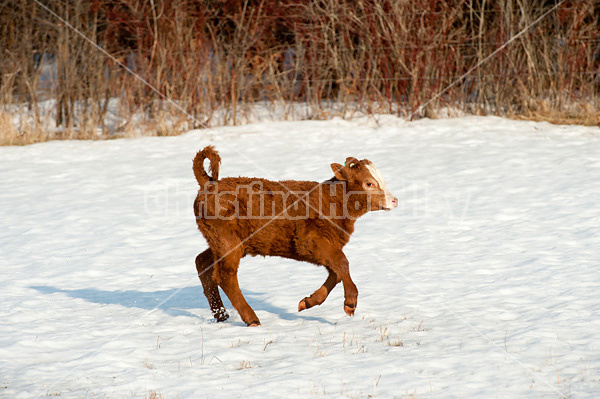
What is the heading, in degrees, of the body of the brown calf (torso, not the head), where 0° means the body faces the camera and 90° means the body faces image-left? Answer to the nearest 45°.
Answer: approximately 270°
